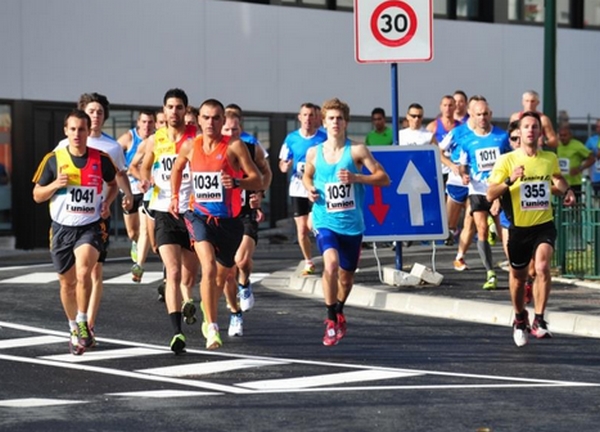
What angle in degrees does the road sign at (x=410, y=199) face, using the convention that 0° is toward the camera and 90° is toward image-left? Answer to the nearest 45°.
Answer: approximately 0°

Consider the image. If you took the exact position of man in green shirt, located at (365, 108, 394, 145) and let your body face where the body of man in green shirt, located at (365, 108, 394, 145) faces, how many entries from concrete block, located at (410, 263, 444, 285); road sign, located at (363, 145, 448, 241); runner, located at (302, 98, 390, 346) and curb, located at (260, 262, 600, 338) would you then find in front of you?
4

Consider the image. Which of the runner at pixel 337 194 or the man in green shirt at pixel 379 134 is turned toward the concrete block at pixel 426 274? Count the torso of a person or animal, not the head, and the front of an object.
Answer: the man in green shirt

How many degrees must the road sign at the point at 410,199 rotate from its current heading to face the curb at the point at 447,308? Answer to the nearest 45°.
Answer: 0° — it already faces it

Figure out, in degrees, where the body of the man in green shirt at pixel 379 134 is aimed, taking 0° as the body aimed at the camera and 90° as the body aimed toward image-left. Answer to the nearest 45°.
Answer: approximately 0°

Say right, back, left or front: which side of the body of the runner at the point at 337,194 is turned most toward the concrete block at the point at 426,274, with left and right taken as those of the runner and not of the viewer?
back

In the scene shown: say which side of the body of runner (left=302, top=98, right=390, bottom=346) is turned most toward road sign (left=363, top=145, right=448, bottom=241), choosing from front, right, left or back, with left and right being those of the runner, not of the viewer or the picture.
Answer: back

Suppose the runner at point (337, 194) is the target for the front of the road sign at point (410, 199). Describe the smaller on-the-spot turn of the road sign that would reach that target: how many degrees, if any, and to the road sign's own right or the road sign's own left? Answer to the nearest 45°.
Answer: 0° — it already faces them

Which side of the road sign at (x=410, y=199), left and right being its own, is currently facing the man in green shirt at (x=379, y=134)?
back
